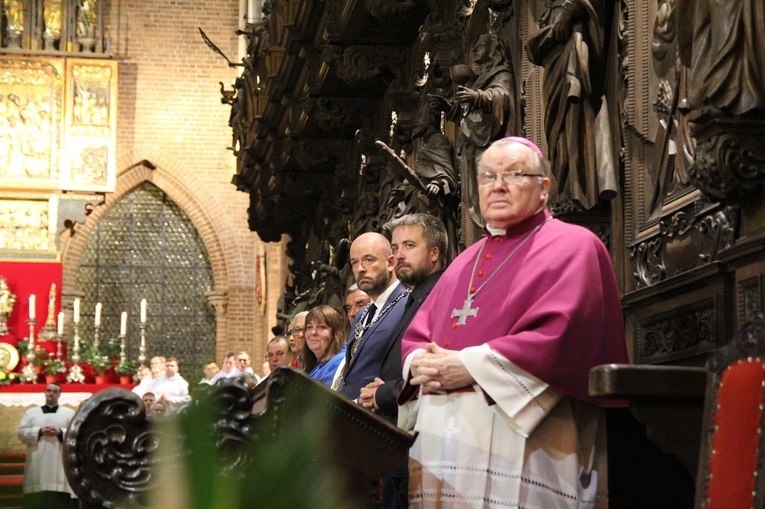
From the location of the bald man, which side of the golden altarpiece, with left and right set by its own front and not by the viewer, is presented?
front

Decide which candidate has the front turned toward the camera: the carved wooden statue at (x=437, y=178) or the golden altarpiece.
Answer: the golden altarpiece

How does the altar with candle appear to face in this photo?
toward the camera

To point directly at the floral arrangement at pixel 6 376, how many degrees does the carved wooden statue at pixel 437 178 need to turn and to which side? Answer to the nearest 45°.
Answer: approximately 45° to its right

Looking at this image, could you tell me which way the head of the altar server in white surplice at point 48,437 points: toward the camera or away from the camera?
toward the camera

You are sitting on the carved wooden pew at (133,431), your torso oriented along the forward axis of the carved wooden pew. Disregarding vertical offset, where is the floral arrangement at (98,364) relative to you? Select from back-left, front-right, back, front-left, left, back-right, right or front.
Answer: back-right

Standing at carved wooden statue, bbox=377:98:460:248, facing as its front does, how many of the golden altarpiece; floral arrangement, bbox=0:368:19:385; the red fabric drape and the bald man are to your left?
1

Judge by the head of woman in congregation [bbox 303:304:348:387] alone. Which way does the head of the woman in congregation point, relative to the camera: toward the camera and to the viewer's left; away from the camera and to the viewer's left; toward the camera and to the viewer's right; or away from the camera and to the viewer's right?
toward the camera and to the viewer's left

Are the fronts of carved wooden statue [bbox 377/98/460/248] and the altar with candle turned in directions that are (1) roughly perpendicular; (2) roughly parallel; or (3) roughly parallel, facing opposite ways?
roughly perpendicular

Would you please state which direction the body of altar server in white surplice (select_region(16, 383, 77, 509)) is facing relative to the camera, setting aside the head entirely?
toward the camera

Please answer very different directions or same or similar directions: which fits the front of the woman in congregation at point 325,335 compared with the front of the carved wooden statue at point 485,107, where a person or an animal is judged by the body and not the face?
same or similar directions

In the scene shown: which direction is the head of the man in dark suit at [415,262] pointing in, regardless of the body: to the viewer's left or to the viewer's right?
to the viewer's left

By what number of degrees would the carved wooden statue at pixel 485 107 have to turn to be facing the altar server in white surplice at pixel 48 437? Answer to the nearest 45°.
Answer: approximately 90° to its right

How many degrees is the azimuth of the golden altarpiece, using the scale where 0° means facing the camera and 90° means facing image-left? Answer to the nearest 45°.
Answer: approximately 0°
